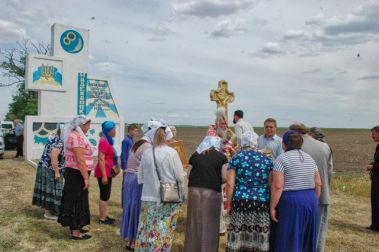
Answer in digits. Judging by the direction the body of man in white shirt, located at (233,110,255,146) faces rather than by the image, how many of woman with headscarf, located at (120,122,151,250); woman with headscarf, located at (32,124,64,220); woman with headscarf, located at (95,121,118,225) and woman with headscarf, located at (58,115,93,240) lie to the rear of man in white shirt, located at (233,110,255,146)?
0

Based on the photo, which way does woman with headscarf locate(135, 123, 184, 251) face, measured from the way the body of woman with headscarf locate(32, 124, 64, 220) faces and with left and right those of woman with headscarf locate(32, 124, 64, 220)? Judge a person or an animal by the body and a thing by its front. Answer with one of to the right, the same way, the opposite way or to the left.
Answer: to the left

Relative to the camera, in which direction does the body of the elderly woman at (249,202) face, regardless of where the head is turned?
away from the camera

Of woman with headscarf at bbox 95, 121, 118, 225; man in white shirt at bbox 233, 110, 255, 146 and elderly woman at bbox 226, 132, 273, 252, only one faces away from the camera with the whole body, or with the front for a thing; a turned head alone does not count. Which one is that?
the elderly woman

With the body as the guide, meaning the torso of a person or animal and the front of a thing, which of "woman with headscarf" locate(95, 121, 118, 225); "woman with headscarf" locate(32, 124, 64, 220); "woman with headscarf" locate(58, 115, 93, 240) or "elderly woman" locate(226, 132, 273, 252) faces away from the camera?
the elderly woman

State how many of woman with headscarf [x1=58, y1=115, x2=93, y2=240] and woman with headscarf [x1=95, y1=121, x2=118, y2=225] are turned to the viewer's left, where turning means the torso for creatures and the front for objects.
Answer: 0

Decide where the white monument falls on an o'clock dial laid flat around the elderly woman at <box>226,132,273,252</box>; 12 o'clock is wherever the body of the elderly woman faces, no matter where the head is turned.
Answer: The white monument is roughly at 11 o'clock from the elderly woman.

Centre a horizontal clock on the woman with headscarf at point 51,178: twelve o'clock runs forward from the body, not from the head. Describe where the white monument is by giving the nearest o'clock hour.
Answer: The white monument is roughly at 9 o'clock from the woman with headscarf.

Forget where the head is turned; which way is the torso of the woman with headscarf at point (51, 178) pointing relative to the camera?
to the viewer's right

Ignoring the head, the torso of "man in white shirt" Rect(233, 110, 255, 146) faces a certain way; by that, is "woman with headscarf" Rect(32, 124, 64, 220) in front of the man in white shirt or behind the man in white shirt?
in front

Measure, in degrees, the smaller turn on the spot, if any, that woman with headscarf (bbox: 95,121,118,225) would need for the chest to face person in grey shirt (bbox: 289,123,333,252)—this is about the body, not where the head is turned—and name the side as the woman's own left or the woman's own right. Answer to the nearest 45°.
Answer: approximately 45° to the woman's own right

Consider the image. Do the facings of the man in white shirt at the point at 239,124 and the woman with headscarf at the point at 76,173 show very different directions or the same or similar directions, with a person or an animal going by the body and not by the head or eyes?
very different directions

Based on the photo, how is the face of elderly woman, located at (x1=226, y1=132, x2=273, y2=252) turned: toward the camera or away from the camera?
away from the camera

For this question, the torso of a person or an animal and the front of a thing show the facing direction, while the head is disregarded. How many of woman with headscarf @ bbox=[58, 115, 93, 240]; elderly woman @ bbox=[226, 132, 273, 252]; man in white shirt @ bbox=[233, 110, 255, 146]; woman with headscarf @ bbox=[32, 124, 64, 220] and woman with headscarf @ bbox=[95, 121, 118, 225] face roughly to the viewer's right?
3

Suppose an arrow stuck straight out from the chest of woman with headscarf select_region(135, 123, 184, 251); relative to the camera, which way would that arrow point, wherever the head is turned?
away from the camera

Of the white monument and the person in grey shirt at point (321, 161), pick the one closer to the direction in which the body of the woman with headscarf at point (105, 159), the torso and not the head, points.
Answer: the person in grey shirt

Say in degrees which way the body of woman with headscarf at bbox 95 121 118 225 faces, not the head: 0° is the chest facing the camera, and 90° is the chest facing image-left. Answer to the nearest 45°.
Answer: approximately 270°
